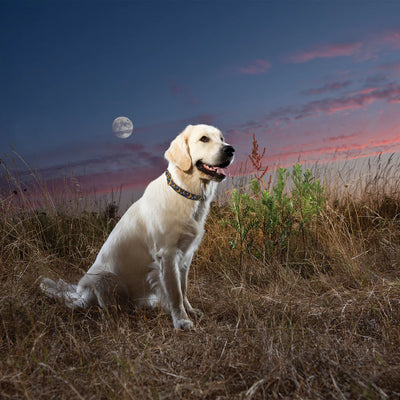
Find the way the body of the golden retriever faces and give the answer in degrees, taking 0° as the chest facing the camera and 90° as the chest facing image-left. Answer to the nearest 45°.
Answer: approximately 315°

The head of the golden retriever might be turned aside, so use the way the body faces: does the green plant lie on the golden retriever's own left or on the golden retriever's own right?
on the golden retriever's own left
